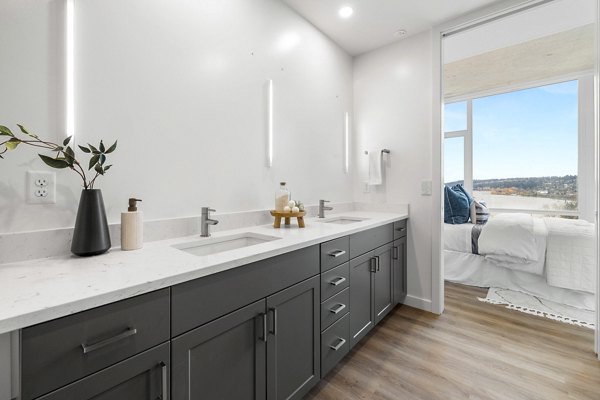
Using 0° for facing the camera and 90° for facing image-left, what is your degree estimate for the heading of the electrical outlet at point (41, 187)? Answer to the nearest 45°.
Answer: approximately 0°

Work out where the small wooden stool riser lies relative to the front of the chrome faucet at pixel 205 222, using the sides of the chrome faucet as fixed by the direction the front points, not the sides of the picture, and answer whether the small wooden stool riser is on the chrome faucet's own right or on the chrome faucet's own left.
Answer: on the chrome faucet's own left

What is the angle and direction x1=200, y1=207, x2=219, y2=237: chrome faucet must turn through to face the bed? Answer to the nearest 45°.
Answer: approximately 45° to its left

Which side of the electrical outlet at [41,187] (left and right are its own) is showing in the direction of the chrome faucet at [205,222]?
left

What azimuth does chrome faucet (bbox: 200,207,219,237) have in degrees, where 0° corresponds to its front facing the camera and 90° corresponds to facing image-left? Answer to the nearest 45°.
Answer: approximately 315°

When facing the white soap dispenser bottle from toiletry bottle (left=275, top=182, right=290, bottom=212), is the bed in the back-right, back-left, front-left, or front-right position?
back-left

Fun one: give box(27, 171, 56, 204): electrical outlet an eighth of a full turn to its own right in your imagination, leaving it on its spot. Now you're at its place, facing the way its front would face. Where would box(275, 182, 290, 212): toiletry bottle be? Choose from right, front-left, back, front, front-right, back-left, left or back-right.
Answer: back-left

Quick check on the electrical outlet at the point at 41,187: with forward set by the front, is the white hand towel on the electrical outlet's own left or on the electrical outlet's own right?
on the electrical outlet's own left
